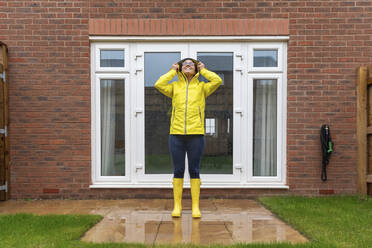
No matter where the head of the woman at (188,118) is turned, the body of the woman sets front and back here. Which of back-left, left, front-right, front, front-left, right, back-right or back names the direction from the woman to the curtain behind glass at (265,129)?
back-left

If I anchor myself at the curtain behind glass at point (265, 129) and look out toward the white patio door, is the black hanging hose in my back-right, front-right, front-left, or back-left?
back-left

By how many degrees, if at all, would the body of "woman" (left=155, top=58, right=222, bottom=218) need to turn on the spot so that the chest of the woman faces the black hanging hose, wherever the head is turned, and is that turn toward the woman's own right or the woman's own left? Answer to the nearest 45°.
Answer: approximately 135° to the woman's own left

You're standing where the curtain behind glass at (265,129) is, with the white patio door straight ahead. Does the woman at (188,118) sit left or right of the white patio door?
left

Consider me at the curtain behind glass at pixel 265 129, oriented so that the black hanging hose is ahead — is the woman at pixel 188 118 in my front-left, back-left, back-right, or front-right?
back-right

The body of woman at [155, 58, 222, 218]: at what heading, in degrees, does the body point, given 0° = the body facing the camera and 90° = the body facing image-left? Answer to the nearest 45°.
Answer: approximately 0°

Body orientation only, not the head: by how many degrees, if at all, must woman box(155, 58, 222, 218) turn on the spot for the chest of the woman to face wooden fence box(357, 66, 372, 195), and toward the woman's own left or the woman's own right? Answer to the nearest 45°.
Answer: approximately 90° to the woman's own left

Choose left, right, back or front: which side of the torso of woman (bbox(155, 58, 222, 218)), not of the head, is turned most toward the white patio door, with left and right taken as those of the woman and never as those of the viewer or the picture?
back

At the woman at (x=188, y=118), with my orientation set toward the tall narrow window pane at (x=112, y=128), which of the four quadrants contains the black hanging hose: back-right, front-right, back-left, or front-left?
back-right
